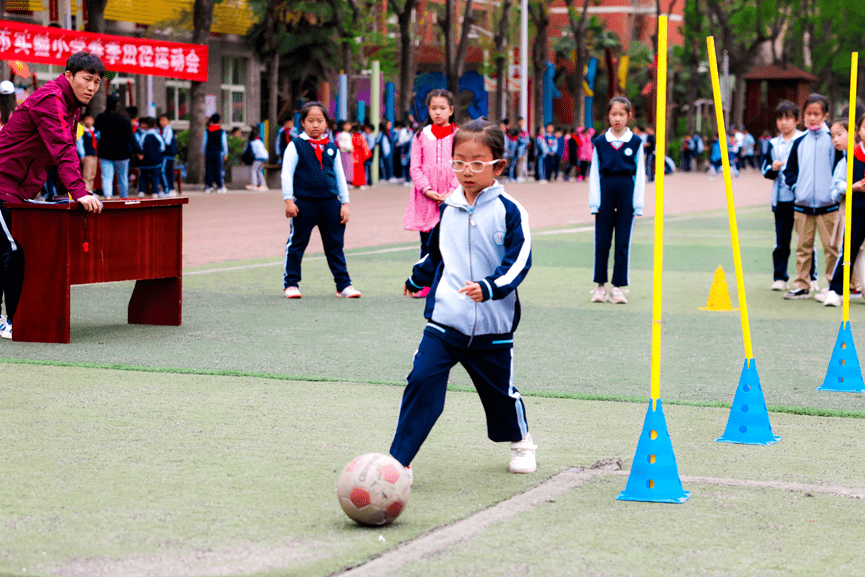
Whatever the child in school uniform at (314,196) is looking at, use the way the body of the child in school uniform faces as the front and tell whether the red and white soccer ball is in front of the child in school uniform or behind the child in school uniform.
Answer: in front

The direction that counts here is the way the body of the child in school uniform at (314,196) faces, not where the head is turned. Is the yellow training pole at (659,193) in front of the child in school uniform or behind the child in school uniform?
in front

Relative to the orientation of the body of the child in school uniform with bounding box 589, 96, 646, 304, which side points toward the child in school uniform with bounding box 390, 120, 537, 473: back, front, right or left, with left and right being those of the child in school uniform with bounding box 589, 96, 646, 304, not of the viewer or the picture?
front

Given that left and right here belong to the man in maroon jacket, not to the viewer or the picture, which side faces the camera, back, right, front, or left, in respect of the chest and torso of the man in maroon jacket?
right

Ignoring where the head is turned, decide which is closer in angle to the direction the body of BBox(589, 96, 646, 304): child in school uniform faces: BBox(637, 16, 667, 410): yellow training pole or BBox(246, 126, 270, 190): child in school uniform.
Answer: the yellow training pole

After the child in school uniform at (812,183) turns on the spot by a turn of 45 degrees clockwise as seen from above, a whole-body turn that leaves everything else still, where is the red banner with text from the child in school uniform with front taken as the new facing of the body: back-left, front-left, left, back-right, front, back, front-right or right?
right

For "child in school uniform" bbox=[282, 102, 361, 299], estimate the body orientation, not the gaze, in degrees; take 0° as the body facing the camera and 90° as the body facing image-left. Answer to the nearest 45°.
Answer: approximately 0°

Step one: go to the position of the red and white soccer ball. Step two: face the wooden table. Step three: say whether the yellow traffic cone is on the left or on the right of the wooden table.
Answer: right

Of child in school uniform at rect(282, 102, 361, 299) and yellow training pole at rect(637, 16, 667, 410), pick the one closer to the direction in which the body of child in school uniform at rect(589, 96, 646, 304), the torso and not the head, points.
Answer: the yellow training pole

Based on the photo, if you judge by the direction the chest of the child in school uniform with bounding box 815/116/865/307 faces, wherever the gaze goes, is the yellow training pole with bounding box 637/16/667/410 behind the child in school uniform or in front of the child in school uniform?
in front

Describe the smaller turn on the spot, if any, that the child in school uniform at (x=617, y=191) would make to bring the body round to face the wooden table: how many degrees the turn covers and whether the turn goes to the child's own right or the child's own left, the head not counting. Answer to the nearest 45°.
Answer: approximately 45° to the child's own right
